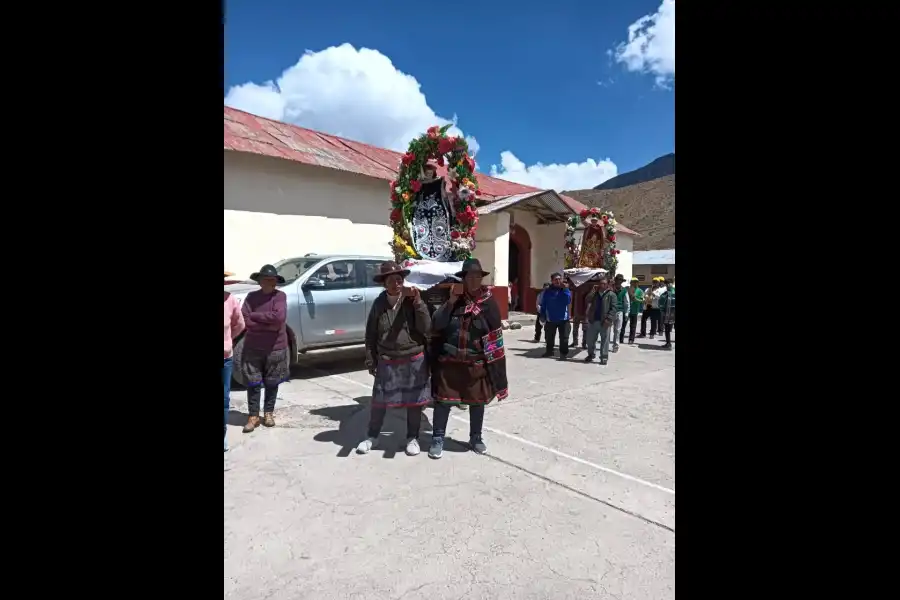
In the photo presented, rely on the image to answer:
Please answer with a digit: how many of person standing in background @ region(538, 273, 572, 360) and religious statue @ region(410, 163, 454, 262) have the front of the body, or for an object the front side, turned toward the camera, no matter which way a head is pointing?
2

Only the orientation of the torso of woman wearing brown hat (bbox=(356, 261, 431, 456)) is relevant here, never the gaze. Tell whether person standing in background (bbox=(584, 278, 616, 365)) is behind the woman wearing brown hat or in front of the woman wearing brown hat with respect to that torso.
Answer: behind

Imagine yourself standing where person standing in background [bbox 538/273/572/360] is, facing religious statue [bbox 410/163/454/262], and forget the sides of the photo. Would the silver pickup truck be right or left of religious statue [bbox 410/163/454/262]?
right

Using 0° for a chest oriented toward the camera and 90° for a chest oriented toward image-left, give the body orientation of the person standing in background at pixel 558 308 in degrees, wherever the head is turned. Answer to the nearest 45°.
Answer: approximately 0°

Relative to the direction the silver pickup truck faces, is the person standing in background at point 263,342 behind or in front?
in front

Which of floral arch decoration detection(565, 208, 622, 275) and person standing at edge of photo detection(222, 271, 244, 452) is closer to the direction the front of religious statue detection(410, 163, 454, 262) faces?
the person standing at edge of photo

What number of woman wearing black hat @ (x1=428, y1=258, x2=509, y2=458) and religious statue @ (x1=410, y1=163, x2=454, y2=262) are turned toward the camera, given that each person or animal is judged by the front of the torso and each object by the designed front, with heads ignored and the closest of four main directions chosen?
2

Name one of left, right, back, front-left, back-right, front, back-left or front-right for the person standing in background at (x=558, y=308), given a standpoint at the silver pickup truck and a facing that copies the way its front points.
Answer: back-left

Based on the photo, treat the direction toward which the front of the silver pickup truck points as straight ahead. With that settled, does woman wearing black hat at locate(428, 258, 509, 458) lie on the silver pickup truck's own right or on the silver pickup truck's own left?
on the silver pickup truck's own left

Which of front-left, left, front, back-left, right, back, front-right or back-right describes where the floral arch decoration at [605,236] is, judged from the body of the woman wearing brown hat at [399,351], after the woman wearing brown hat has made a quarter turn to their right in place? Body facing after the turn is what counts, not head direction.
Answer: back-right

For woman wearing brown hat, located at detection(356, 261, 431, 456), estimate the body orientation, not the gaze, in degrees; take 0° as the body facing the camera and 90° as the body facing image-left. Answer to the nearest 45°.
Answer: approximately 0°
